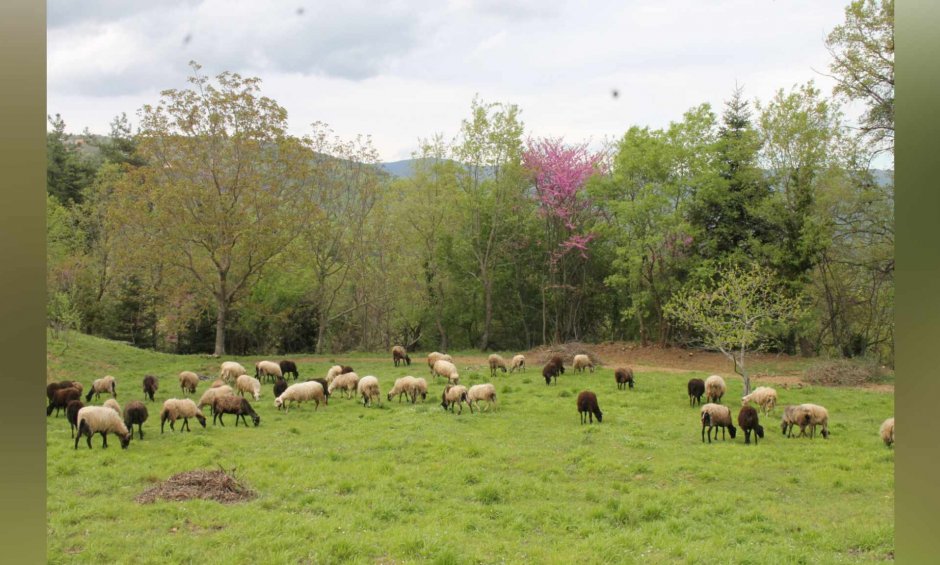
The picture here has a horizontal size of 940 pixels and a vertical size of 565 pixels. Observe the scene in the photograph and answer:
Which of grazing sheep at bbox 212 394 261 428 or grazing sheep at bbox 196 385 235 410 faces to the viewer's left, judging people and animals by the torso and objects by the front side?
grazing sheep at bbox 196 385 235 410

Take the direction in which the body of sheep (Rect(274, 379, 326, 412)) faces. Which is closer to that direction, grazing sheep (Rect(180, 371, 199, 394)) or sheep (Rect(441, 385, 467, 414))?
the grazing sheep

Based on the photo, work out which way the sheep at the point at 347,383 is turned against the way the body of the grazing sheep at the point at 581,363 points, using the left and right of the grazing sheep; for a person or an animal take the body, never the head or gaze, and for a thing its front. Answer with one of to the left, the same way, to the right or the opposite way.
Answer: the opposite way

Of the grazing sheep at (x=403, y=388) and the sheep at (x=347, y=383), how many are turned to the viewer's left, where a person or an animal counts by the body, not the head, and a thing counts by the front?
2

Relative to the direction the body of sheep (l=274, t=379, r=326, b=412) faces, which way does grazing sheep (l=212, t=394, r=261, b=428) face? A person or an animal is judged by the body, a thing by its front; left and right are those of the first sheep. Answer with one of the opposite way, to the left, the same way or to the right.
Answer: the opposite way

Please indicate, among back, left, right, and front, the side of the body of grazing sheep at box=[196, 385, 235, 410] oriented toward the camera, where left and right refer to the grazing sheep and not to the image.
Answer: left

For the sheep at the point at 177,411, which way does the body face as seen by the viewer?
to the viewer's right

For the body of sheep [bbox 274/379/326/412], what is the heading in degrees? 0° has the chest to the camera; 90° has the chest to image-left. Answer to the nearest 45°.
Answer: approximately 90°

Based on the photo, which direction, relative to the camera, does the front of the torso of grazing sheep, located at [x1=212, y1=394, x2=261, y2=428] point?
to the viewer's right

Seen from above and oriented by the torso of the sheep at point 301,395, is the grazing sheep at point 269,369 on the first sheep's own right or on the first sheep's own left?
on the first sheep's own right
